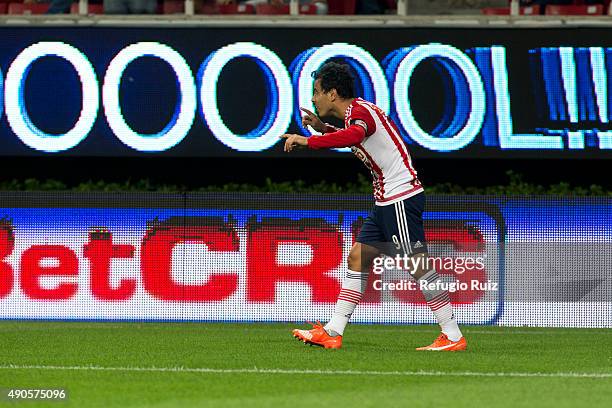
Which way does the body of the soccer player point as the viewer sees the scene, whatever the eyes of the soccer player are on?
to the viewer's left

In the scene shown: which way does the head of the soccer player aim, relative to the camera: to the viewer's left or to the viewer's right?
to the viewer's left
